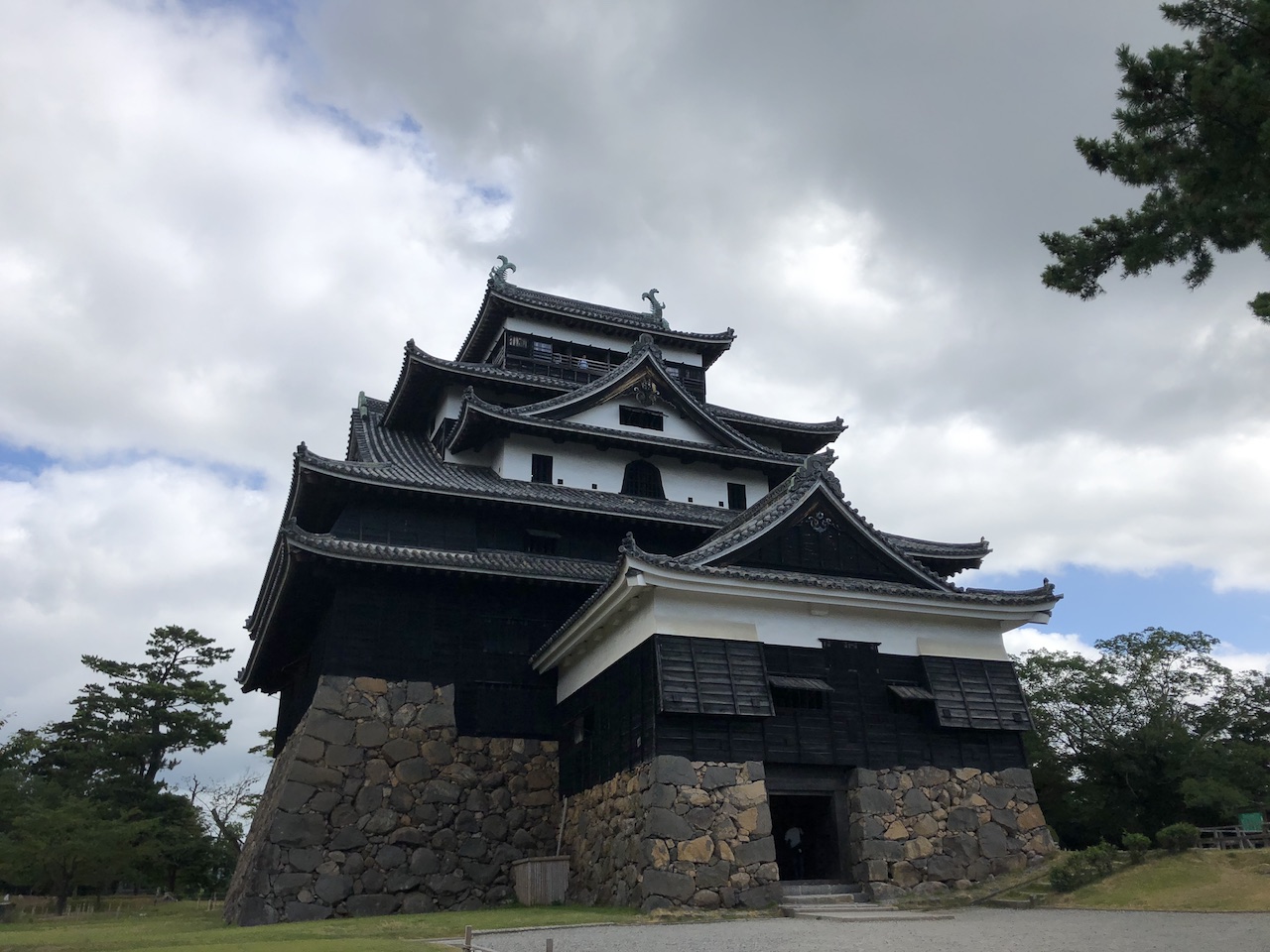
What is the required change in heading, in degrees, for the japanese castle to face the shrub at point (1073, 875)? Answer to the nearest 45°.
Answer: approximately 90° to its left

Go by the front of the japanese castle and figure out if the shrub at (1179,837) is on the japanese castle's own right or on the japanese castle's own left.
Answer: on the japanese castle's own left

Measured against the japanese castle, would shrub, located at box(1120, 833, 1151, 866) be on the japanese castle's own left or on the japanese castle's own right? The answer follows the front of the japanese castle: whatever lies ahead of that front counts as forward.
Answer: on the japanese castle's own left

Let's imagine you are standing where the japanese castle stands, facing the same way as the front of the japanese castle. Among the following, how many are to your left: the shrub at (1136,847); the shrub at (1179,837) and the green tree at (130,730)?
2

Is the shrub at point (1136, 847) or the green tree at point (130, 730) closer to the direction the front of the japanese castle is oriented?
the shrub

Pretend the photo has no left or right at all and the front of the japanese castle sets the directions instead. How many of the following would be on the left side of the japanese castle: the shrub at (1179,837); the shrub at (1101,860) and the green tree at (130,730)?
2

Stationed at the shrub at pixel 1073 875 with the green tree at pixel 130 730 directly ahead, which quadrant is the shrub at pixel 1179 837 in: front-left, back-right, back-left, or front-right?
back-right

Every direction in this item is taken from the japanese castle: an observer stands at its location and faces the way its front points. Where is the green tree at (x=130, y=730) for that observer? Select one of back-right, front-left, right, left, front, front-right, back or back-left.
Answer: back-right

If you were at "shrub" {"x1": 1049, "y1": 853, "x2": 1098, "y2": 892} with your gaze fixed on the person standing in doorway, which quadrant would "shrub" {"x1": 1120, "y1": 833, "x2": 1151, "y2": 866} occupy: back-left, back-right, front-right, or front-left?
back-right

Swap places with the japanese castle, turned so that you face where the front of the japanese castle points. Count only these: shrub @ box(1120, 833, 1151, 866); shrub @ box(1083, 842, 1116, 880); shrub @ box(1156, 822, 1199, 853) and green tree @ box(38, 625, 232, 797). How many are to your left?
3

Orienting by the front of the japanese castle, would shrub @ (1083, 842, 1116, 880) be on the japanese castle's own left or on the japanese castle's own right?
on the japanese castle's own left

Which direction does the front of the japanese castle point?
toward the camera
